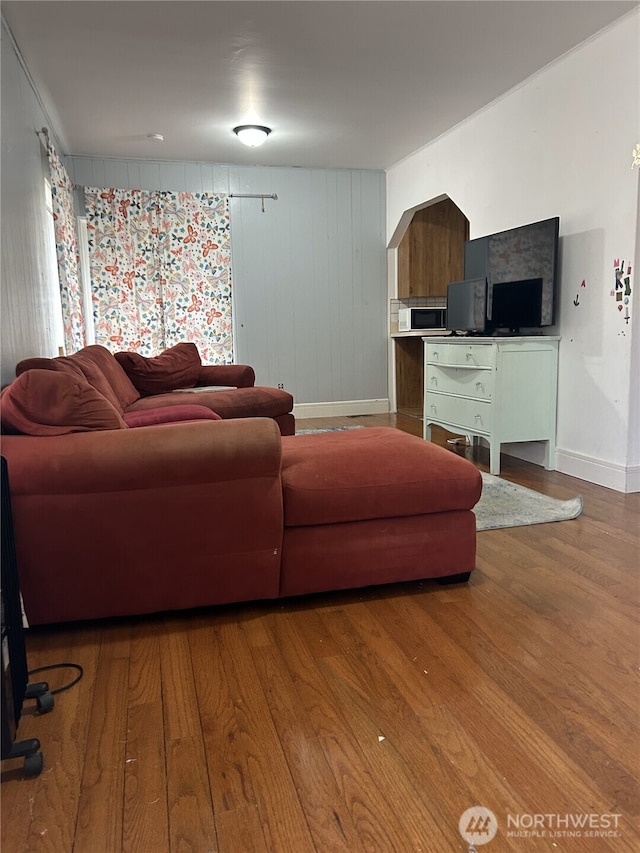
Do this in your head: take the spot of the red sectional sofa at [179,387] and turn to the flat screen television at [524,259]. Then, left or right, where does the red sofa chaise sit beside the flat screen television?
right

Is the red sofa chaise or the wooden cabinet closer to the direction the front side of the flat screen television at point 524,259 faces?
the red sofa chaise

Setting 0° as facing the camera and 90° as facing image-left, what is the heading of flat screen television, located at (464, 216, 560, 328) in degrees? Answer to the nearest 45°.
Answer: approximately 45°

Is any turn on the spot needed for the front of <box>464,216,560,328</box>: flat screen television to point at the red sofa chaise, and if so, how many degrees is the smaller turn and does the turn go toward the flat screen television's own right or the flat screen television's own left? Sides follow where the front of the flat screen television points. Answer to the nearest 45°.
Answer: approximately 45° to the flat screen television's own left
